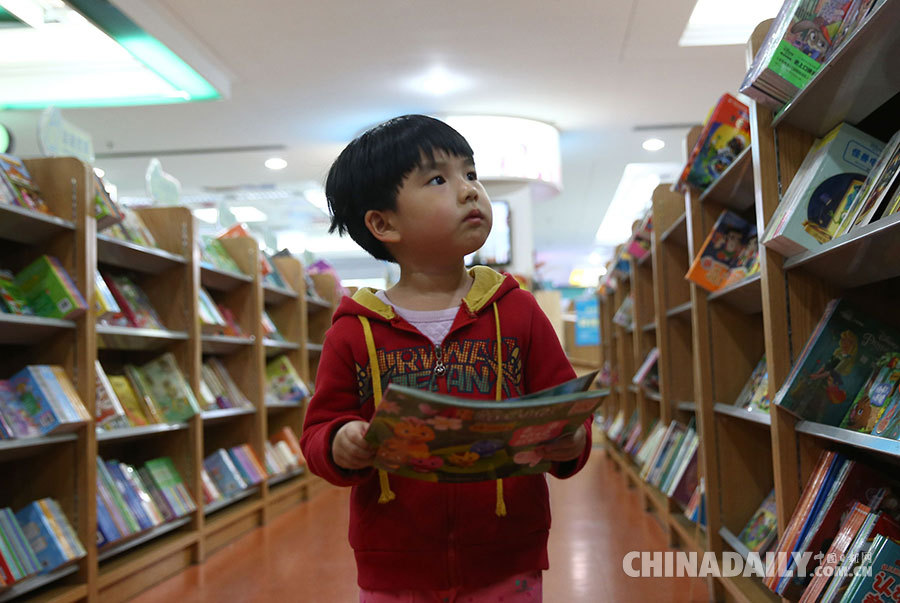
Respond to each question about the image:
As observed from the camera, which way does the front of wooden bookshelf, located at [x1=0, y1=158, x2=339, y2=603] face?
facing the viewer and to the right of the viewer

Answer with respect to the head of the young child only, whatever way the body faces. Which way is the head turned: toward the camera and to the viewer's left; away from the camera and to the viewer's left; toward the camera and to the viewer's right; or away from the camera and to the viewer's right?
toward the camera and to the viewer's right

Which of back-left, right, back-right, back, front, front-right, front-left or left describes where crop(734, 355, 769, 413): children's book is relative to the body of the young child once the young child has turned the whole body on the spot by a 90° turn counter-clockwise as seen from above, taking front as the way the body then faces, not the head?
front-left

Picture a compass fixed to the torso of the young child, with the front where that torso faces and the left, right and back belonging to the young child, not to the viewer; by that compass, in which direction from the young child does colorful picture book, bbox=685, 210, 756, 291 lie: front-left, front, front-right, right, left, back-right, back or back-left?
back-left

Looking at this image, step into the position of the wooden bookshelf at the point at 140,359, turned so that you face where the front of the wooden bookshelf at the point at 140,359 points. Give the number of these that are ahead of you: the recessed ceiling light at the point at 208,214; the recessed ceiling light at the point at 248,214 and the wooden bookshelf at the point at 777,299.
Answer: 1

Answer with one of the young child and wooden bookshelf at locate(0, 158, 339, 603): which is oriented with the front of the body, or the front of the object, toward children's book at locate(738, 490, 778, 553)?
the wooden bookshelf

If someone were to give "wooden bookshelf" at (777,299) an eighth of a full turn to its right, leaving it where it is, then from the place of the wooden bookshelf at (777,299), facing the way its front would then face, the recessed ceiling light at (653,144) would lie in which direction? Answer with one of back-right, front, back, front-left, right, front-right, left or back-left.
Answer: right

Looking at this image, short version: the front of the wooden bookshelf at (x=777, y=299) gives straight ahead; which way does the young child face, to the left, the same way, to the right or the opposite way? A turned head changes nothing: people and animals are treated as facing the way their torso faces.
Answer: to the left

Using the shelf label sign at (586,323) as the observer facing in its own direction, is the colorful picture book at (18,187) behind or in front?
in front
